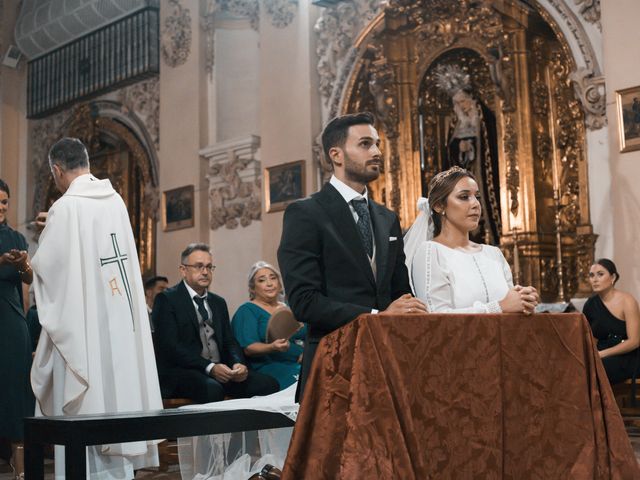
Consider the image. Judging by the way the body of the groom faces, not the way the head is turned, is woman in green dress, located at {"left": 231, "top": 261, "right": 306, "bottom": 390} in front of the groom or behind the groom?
behind

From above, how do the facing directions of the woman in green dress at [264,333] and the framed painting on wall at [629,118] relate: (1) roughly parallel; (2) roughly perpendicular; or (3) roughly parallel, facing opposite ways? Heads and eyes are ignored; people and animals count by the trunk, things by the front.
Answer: roughly perpendicular

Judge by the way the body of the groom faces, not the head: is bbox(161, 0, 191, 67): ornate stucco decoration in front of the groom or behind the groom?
behind

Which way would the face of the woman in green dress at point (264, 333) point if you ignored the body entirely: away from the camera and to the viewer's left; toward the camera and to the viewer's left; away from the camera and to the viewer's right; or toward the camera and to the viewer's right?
toward the camera and to the viewer's right

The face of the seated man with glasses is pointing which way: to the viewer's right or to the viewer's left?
to the viewer's right

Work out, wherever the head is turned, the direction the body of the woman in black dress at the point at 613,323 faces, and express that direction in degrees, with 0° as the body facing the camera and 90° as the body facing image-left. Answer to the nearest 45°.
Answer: approximately 45°

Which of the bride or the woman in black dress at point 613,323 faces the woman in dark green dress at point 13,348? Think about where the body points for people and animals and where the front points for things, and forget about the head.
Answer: the woman in black dress at point 613,323
